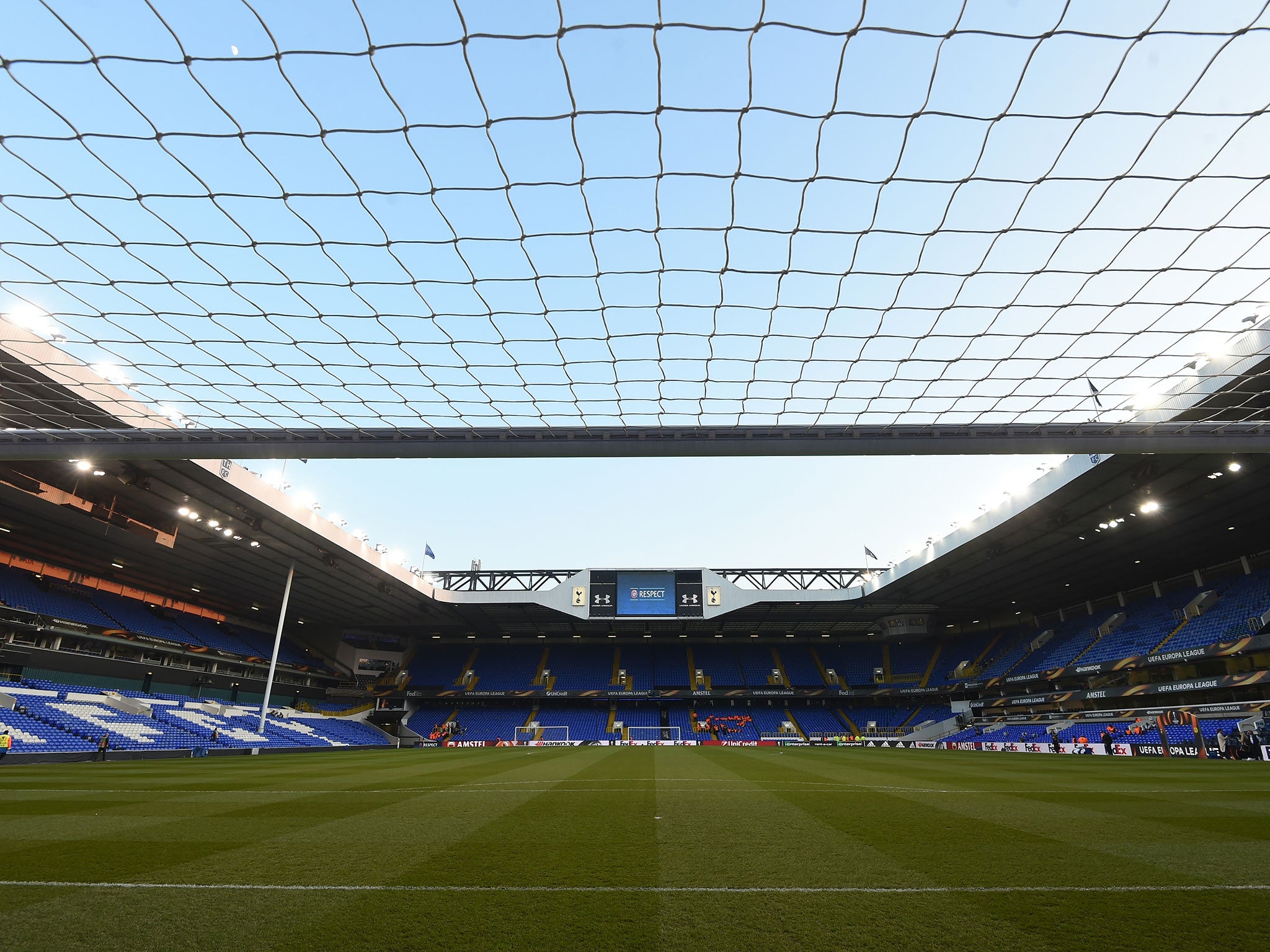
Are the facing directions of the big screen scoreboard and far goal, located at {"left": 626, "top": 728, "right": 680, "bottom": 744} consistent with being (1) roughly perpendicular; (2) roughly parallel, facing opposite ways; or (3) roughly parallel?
roughly parallel

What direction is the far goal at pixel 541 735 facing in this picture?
toward the camera

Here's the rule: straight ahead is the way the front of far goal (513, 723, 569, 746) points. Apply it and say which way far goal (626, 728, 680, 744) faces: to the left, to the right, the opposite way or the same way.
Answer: the same way

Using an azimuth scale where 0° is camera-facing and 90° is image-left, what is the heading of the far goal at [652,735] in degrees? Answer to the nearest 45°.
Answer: approximately 0°

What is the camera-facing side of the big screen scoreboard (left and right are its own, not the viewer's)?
front

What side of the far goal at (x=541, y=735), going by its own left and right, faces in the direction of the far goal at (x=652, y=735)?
left

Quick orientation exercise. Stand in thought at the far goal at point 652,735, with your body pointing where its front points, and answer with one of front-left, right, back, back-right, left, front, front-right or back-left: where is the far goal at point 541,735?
right
